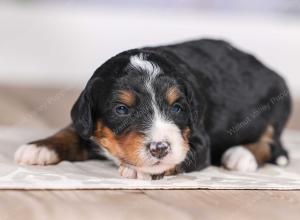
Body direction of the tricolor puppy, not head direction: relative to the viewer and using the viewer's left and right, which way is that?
facing the viewer and to the left of the viewer
